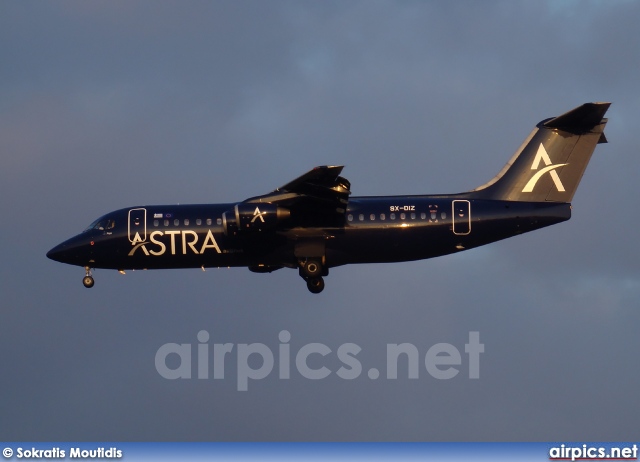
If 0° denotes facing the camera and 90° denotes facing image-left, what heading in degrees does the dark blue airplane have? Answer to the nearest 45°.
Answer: approximately 90°
